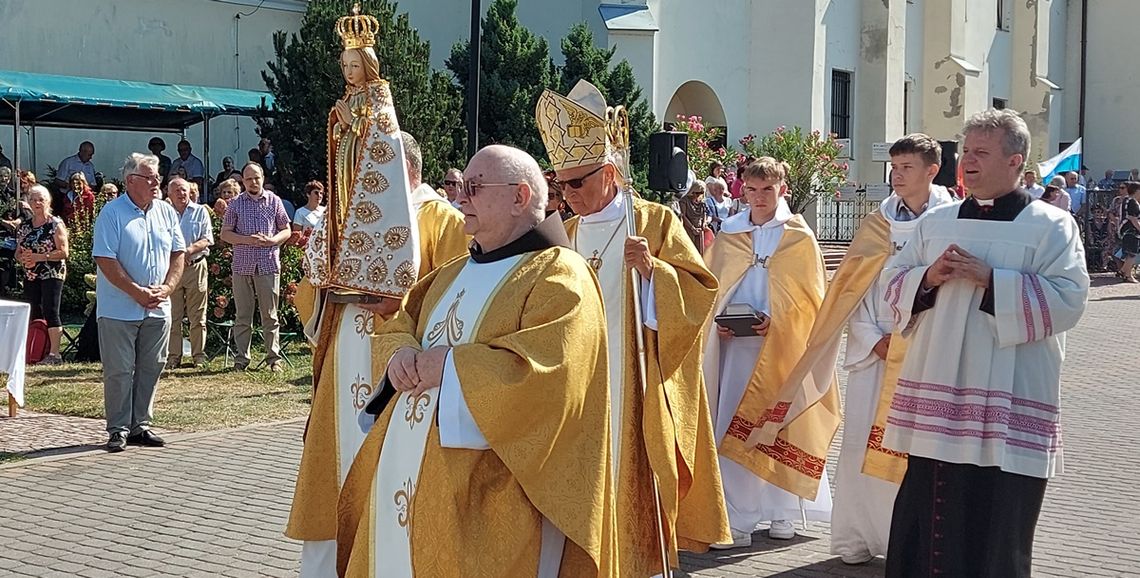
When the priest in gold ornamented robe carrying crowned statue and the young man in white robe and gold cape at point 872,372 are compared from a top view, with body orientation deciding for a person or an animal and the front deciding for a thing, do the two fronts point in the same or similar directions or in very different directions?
same or similar directions

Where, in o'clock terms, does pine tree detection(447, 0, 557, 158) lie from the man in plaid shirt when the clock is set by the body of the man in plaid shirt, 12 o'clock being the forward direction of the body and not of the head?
The pine tree is roughly at 7 o'clock from the man in plaid shirt.

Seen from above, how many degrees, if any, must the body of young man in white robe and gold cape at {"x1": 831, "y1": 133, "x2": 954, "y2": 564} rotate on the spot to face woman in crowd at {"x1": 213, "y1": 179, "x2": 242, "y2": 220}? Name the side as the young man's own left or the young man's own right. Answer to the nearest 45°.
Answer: approximately 90° to the young man's own right

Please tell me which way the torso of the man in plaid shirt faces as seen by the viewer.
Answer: toward the camera

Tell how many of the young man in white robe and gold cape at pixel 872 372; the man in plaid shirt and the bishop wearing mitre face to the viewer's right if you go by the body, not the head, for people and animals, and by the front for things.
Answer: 0

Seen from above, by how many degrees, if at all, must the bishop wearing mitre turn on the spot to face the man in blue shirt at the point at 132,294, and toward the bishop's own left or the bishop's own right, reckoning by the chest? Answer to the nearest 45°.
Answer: approximately 90° to the bishop's own right

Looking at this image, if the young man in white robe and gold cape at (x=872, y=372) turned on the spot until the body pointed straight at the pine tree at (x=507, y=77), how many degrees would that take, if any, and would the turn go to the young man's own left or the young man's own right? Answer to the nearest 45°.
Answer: approximately 90° to the young man's own right

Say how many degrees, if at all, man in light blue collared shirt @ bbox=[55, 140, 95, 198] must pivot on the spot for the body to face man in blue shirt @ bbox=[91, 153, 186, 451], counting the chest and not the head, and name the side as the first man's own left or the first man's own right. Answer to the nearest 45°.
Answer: approximately 45° to the first man's own right
